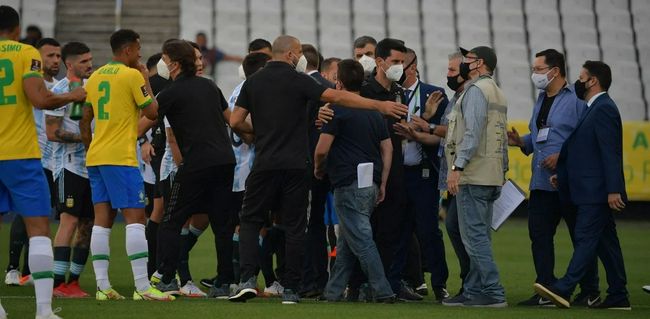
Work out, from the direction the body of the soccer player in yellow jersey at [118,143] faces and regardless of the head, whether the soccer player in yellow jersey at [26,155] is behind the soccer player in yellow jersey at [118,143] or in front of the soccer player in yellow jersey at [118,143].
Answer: behind

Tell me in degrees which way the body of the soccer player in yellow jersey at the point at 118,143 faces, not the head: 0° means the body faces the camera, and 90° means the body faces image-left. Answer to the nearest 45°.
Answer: approximately 225°

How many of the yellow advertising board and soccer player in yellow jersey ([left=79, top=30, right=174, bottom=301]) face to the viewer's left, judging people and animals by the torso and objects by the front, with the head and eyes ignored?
0

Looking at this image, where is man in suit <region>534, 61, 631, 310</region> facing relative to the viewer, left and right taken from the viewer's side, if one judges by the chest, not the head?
facing to the left of the viewer

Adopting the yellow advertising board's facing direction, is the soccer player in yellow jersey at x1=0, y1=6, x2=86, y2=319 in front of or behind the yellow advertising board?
in front

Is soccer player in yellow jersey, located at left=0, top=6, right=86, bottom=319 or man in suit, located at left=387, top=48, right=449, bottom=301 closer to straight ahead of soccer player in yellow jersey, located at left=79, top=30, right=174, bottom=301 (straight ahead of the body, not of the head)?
the man in suit

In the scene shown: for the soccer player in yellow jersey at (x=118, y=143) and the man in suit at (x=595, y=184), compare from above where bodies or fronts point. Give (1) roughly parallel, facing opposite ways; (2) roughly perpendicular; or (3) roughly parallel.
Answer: roughly perpendicular

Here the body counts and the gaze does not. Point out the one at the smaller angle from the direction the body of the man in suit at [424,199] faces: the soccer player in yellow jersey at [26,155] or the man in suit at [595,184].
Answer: the soccer player in yellow jersey

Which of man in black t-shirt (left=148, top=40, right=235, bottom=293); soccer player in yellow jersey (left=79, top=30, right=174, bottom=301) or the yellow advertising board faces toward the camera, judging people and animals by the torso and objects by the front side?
the yellow advertising board

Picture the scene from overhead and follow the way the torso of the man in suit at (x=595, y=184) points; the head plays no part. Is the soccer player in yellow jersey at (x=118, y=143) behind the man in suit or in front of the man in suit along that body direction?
in front
